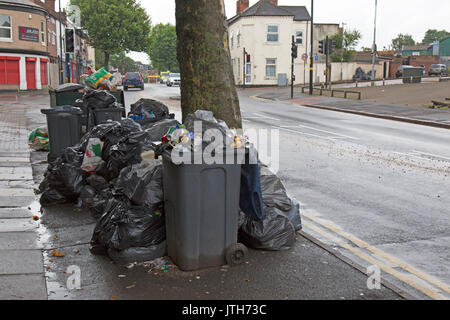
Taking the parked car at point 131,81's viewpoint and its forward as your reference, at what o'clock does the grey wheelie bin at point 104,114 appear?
The grey wheelie bin is roughly at 6 o'clock from the parked car.

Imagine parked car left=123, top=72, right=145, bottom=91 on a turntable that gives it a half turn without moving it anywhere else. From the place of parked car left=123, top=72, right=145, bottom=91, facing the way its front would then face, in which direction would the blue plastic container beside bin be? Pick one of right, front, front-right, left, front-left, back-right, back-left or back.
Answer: front

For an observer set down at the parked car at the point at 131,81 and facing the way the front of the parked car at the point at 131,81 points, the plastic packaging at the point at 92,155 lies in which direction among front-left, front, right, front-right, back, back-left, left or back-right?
back

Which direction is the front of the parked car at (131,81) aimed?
away from the camera

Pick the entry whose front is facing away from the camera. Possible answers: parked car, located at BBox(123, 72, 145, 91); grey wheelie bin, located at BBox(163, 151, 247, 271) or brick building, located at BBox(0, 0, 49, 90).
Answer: the parked car

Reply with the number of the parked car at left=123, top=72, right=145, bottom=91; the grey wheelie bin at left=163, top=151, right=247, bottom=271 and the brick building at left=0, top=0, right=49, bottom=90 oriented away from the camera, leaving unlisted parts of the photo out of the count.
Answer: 1

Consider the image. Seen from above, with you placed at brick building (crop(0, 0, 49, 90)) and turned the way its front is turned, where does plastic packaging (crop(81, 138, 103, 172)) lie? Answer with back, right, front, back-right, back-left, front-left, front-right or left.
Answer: front-right

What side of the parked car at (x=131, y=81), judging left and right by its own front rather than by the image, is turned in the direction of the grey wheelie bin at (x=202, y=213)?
back

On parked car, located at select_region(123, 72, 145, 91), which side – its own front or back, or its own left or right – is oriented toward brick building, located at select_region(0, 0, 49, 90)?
left

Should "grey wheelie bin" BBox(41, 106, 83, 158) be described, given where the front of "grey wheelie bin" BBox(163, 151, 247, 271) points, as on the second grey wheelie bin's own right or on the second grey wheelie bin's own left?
on the second grey wheelie bin's own right

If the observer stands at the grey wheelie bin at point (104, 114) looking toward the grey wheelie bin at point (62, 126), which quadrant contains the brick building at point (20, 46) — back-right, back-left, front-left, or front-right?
back-right

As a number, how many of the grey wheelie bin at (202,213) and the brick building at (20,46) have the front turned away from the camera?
0

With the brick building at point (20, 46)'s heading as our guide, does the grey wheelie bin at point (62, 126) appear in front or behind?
in front

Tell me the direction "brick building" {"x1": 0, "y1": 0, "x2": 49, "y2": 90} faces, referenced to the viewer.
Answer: facing the viewer and to the right of the viewer
